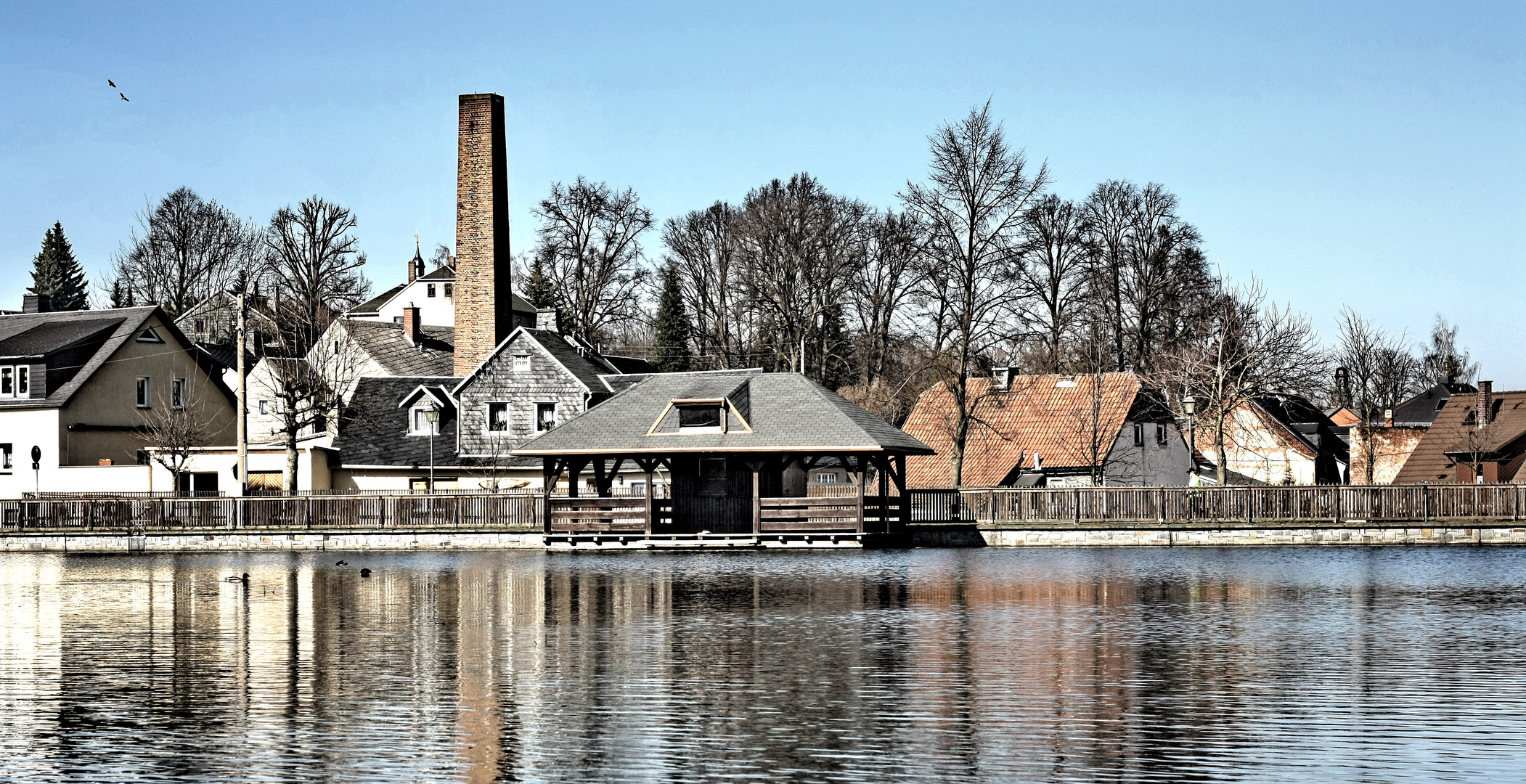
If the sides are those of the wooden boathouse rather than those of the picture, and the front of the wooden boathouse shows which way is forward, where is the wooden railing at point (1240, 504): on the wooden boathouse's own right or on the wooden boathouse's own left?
on the wooden boathouse's own left

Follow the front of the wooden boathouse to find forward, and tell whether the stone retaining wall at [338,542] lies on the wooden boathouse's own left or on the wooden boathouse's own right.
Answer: on the wooden boathouse's own right

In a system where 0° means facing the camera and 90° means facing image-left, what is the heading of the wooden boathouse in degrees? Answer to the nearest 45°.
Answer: approximately 0°

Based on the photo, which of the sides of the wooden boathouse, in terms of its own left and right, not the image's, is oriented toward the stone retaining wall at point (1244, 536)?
left
